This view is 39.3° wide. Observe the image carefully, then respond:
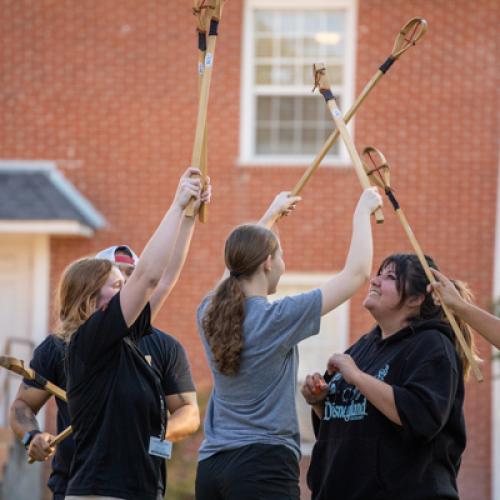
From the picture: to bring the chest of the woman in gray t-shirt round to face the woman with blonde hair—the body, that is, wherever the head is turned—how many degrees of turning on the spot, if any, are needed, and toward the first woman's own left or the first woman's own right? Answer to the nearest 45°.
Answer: approximately 135° to the first woman's own left

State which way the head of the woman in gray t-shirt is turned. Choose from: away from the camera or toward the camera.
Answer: away from the camera

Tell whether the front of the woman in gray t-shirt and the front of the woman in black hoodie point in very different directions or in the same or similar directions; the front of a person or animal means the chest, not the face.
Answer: very different directions

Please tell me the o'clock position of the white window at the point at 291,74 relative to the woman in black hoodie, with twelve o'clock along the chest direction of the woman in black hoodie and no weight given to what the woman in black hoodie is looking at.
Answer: The white window is roughly at 4 o'clock from the woman in black hoodie.

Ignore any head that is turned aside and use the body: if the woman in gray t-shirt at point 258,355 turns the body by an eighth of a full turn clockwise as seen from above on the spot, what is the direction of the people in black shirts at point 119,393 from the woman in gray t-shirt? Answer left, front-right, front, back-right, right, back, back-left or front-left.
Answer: back

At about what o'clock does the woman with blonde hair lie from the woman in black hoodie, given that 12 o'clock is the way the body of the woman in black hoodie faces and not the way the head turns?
The woman with blonde hair is roughly at 1 o'clock from the woman in black hoodie.

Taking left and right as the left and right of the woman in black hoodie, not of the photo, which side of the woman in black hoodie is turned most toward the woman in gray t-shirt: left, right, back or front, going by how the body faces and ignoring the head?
front

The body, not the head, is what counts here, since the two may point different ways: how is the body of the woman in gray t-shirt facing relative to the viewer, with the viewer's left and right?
facing away from the viewer and to the right of the viewer
